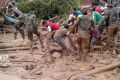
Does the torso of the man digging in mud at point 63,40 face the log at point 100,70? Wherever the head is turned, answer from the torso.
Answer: no

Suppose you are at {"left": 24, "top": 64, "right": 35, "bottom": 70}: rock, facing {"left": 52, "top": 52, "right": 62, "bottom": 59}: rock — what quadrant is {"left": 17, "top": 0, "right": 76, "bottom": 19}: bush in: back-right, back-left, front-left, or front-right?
front-left

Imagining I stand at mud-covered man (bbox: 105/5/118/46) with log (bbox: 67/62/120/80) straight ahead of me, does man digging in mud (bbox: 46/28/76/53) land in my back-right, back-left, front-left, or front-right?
front-right

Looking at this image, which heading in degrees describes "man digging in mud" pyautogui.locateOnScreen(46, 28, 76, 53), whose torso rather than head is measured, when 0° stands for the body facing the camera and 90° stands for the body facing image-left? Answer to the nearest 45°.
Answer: approximately 90°

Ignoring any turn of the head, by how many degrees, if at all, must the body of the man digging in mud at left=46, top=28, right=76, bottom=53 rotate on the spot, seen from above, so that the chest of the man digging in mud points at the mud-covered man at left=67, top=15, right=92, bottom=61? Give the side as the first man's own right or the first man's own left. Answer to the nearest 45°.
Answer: approximately 135° to the first man's own left

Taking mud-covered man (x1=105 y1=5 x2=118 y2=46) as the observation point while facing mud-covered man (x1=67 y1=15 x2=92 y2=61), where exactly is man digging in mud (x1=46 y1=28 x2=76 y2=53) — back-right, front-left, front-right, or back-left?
front-right

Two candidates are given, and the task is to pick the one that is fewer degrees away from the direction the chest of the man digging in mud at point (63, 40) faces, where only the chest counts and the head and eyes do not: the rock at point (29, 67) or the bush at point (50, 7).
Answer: the rock

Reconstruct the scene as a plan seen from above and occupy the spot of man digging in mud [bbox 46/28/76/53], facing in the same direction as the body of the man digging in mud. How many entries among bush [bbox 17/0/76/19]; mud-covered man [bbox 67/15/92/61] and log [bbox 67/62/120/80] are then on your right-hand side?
1
